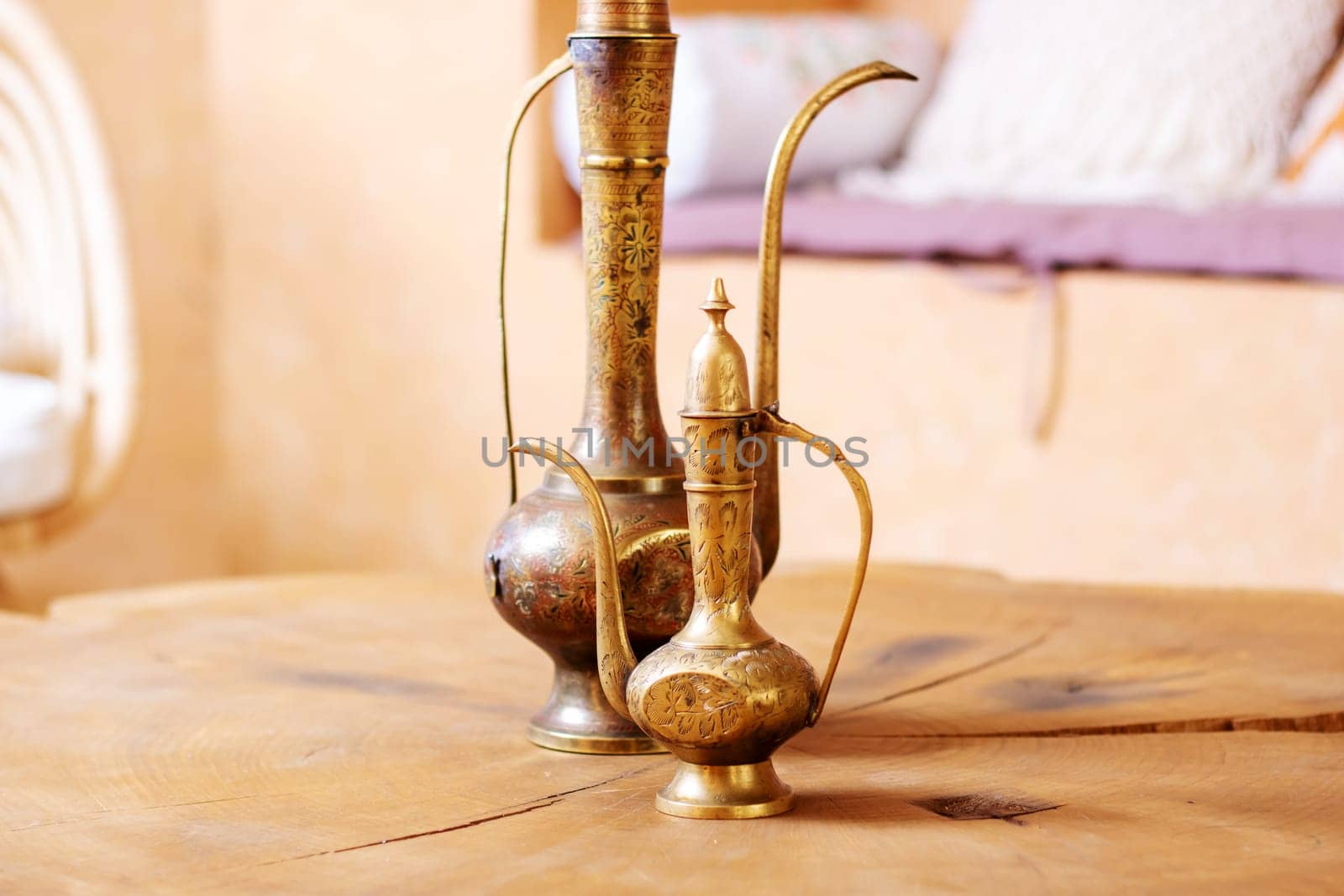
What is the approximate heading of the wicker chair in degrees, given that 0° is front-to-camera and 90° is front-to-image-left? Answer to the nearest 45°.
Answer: approximately 0°

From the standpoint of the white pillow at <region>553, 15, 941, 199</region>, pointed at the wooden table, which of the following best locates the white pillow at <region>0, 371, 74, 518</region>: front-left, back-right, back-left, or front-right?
front-right

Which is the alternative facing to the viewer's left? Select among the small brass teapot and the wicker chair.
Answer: the small brass teapot

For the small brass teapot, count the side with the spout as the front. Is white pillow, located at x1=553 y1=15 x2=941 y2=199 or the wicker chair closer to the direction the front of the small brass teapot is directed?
the wicker chair

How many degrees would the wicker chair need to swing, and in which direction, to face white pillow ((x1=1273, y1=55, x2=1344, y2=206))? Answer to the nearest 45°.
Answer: approximately 90° to its left

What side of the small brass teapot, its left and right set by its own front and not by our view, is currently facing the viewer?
left

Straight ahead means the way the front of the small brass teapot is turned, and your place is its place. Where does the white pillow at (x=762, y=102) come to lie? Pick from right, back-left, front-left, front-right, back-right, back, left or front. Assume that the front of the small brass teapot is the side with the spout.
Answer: right

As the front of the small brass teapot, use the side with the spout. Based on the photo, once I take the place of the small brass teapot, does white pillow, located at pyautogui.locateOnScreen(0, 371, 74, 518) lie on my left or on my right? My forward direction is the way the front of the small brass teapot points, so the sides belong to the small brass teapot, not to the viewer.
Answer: on my right

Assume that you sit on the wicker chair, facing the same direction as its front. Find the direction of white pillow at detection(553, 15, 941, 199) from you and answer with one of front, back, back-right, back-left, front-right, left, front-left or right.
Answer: left
